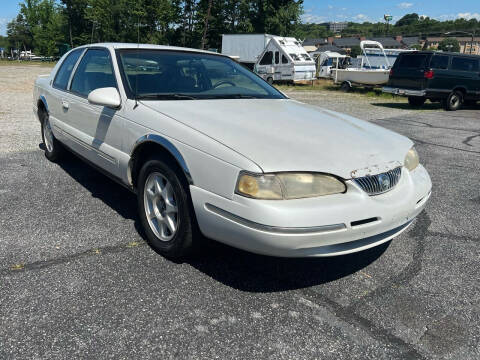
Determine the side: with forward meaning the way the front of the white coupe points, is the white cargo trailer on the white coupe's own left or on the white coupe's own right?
on the white coupe's own left

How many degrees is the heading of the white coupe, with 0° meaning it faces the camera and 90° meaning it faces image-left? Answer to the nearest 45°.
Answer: approximately 315°

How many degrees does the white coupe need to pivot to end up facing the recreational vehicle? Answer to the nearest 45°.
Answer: approximately 135° to its left

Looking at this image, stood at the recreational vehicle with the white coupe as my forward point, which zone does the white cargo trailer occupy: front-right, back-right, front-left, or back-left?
back-right

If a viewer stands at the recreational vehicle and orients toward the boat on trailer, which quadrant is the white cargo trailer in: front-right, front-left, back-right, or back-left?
back-left

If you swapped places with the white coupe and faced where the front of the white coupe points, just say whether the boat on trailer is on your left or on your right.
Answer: on your left
